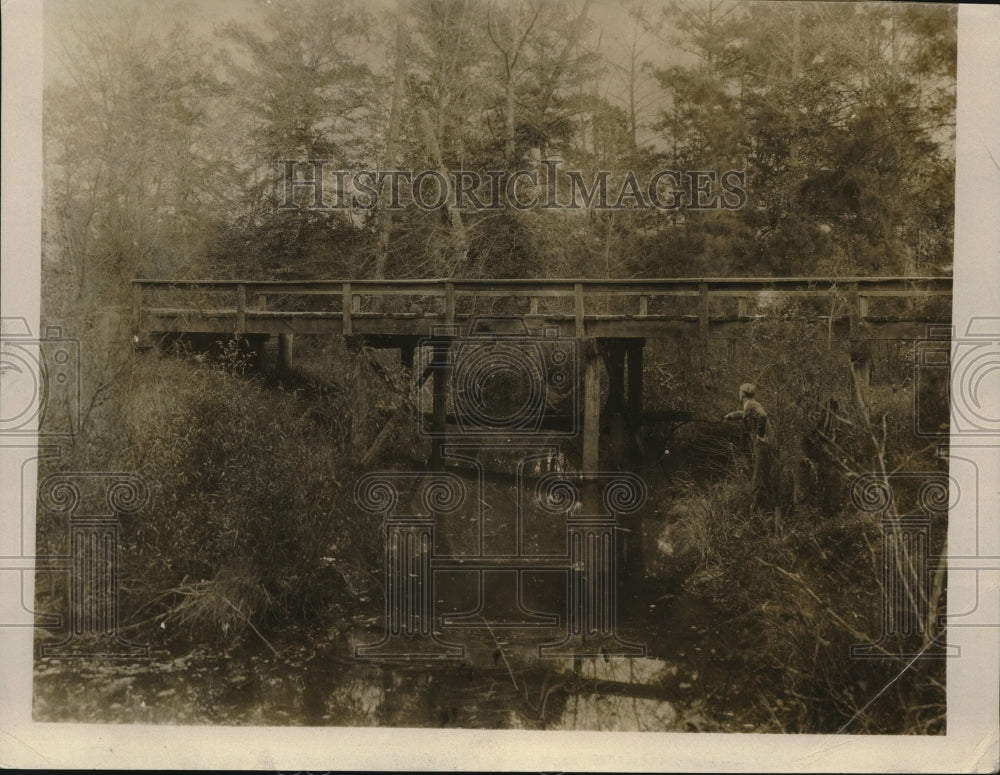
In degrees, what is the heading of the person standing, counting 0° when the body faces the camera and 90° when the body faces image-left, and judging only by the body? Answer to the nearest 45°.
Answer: approximately 90°

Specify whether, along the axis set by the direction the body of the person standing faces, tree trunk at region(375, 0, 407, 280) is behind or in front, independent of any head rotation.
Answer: in front
